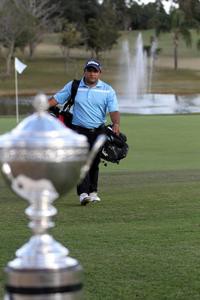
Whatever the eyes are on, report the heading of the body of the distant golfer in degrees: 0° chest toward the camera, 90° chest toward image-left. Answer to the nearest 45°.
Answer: approximately 0°

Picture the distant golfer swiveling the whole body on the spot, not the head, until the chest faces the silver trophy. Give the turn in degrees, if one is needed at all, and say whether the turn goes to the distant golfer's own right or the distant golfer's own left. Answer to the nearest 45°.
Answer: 0° — they already face it
